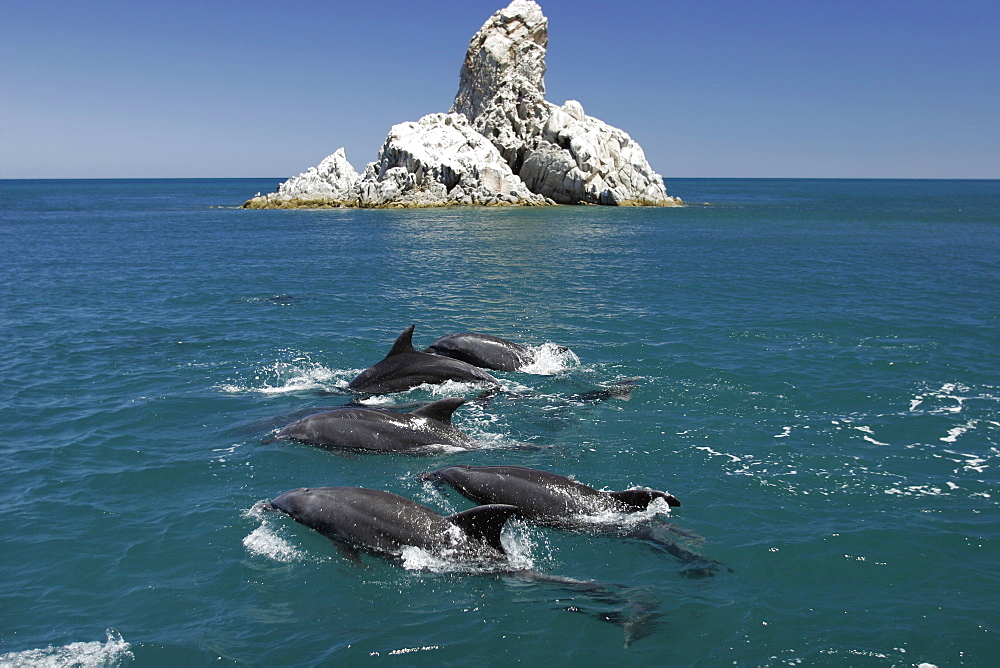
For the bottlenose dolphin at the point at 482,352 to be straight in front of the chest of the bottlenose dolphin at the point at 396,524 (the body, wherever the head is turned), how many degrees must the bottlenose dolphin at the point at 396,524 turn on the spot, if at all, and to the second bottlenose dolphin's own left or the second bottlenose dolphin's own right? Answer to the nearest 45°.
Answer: approximately 90° to the second bottlenose dolphin's own right

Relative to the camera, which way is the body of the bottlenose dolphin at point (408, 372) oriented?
to the viewer's left

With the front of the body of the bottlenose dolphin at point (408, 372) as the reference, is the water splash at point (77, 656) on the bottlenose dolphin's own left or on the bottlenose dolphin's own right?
on the bottlenose dolphin's own left

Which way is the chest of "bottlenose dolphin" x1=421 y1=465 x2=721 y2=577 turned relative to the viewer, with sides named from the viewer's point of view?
facing to the left of the viewer

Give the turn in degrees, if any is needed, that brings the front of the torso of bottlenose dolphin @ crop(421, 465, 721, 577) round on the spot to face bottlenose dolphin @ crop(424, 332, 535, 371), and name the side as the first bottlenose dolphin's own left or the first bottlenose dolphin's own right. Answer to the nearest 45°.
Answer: approximately 90° to the first bottlenose dolphin's own right

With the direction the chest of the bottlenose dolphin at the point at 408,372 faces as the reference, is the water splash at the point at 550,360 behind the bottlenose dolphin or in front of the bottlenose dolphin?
behind

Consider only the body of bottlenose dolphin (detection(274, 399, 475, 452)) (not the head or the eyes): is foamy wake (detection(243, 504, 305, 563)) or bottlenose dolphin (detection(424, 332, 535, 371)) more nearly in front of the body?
the foamy wake

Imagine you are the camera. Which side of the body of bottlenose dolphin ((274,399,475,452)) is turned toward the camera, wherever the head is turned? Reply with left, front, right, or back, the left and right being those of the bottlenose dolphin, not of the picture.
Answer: left

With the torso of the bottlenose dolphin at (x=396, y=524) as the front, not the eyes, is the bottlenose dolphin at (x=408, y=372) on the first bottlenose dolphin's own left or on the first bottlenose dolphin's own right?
on the first bottlenose dolphin's own right

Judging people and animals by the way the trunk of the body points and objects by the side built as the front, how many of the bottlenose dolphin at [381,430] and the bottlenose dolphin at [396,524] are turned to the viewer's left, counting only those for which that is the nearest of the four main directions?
2
